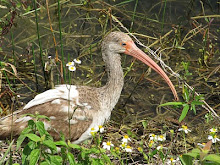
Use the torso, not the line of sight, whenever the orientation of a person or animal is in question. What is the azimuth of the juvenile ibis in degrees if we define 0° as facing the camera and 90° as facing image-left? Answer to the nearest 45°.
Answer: approximately 270°

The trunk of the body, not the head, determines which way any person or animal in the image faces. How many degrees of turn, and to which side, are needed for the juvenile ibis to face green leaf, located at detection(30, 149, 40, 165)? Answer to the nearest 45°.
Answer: approximately 90° to its right

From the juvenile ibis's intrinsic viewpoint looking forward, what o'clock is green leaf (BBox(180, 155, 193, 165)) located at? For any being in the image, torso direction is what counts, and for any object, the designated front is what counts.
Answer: The green leaf is roughly at 2 o'clock from the juvenile ibis.
